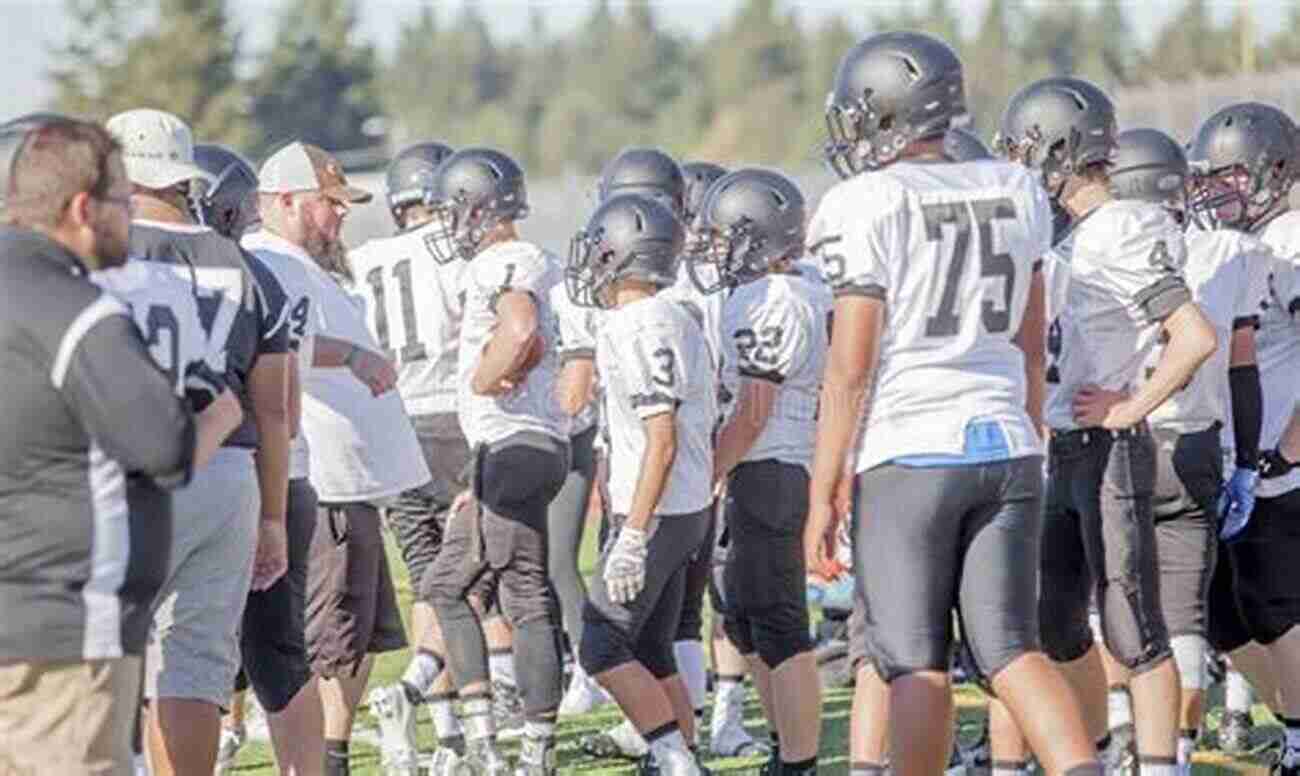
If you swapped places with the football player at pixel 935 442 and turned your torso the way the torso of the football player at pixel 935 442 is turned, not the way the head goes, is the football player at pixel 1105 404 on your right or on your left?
on your right

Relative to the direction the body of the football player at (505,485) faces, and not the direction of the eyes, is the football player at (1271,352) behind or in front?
behind

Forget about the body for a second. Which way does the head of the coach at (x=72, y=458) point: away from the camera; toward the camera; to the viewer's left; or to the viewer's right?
to the viewer's right

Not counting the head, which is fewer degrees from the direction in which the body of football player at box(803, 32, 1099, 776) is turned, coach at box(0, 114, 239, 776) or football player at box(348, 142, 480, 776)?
the football player
